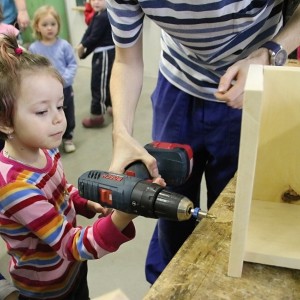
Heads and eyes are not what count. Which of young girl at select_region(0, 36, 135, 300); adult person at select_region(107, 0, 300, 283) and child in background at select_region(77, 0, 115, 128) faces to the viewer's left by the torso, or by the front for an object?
the child in background

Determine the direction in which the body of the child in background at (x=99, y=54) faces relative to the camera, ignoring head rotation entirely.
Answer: to the viewer's left

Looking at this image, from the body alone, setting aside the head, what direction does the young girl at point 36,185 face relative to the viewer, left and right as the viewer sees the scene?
facing the viewer and to the right of the viewer

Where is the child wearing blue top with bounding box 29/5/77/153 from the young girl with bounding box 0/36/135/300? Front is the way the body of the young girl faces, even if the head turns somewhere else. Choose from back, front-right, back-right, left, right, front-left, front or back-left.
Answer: back-left

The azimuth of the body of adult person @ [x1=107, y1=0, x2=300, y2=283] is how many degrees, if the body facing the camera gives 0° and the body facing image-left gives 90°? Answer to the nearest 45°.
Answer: approximately 0°

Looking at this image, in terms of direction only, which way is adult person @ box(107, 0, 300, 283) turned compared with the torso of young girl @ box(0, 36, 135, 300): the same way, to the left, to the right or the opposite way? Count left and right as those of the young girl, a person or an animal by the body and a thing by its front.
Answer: to the right

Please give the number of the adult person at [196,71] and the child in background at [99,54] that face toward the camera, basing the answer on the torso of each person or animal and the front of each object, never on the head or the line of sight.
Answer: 1

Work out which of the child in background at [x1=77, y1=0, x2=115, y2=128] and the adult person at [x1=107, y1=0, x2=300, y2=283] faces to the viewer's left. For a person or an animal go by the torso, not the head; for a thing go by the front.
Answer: the child in background

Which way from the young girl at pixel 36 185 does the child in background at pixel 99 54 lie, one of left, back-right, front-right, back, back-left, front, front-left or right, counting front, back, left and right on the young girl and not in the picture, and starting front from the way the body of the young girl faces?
back-left
